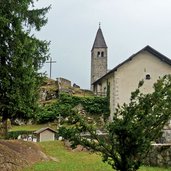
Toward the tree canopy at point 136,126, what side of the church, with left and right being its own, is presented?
front

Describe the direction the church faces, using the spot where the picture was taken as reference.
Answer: facing the viewer

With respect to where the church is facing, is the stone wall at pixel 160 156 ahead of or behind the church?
ahead

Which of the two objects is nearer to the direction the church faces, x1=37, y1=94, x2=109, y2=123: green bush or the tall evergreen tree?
the tall evergreen tree

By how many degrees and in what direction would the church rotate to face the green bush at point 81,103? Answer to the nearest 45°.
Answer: approximately 90° to its right
